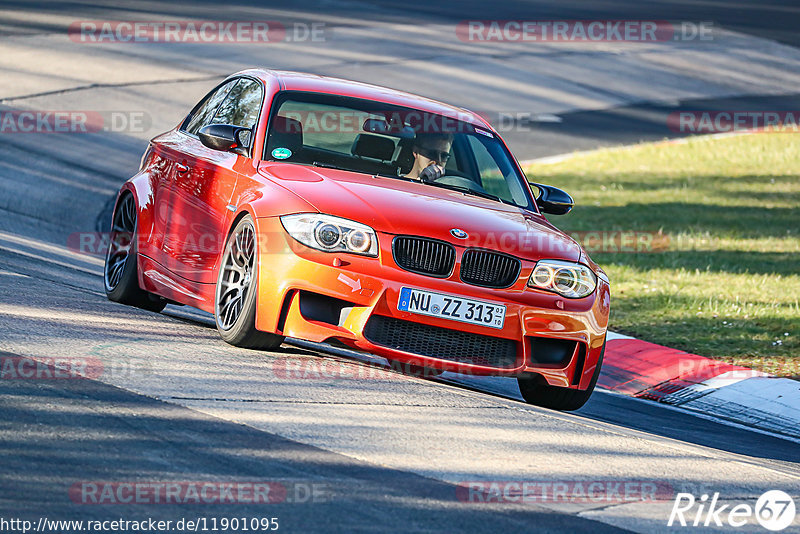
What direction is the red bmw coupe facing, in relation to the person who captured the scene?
facing the viewer and to the right of the viewer

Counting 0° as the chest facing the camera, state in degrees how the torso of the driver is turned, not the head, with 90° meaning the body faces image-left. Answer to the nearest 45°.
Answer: approximately 315°
